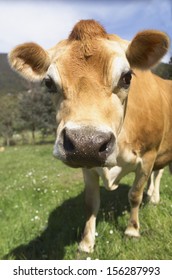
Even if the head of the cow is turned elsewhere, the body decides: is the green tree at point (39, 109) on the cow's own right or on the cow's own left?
on the cow's own right

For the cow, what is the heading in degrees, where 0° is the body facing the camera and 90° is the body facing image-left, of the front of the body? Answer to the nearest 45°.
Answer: approximately 45°
